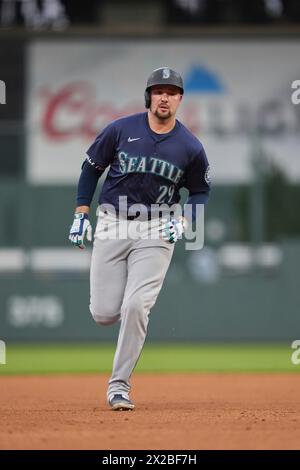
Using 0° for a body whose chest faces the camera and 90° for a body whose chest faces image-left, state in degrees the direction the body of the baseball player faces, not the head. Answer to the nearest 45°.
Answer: approximately 0°
